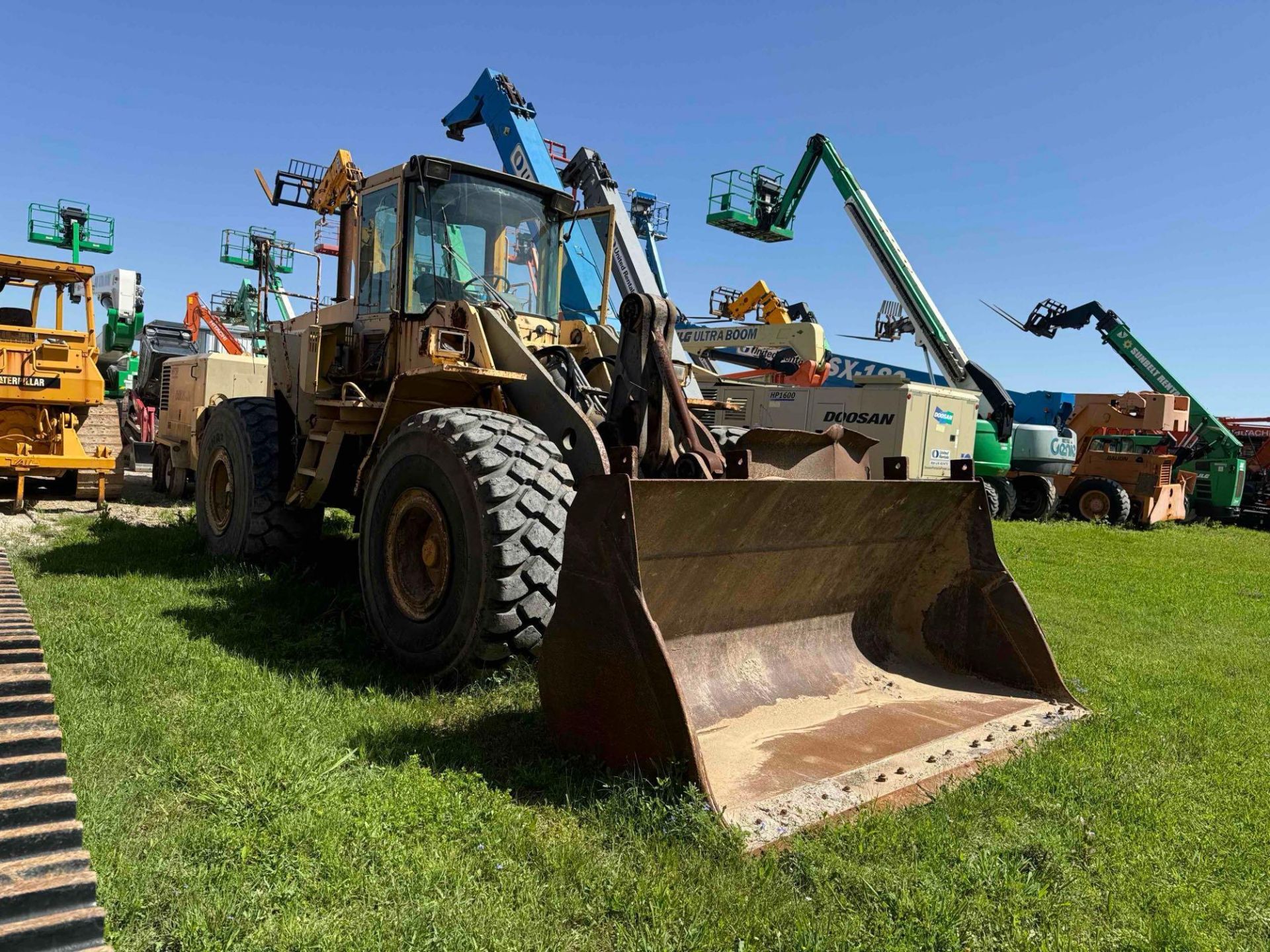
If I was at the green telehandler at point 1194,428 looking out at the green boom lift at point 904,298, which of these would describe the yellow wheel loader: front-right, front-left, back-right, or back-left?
front-left

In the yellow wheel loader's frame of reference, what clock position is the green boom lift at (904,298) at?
The green boom lift is roughly at 8 o'clock from the yellow wheel loader.

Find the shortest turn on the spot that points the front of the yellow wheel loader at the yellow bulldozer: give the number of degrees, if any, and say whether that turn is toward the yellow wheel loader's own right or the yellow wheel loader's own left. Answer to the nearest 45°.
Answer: approximately 180°

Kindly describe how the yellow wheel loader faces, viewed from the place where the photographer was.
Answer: facing the viewer and to the right of the viewer

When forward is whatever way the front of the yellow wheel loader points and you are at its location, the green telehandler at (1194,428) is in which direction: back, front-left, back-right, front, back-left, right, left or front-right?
left
